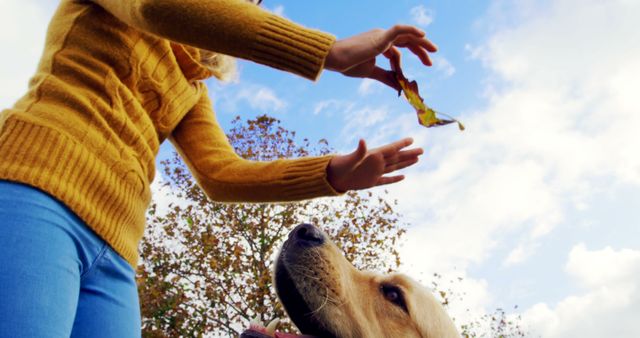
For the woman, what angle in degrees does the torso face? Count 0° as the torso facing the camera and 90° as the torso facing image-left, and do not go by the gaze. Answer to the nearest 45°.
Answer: approximately 315°
